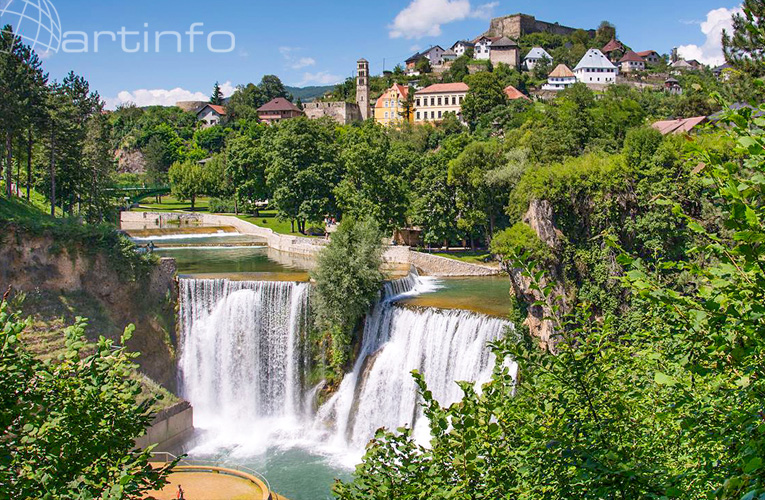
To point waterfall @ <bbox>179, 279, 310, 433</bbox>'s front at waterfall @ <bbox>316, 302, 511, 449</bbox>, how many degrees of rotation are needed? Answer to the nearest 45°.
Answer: approximately 45° to its left

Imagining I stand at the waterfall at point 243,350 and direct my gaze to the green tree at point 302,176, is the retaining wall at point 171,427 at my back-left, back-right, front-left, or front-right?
back-left

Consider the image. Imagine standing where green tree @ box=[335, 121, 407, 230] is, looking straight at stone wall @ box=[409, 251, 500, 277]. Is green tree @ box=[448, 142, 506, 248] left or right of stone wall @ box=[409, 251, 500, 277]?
left

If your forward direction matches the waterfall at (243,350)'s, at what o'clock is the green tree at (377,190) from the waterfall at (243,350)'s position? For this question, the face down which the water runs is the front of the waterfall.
The green tree is roughly at 7 o'clock from the waterfall.

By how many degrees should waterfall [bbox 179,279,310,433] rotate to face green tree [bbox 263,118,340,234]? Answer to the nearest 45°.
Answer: approximately 180°

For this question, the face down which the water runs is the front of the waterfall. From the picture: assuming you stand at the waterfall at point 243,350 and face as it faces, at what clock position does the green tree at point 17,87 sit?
The green tree is roughly at 4 o'clock from the waterfall.

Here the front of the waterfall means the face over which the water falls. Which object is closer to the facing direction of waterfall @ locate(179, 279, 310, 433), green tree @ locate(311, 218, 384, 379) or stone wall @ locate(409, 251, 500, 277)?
the green tree

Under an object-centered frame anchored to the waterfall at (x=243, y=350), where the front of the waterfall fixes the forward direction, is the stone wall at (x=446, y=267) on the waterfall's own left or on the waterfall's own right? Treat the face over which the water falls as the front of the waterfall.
on the waterfall's own left

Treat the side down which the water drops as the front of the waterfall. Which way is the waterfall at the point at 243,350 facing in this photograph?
toward the camera

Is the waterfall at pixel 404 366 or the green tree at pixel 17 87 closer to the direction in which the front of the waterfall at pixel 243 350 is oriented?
the waterfall

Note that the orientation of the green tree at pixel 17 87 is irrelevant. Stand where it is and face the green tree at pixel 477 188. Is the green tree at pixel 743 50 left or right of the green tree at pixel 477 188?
right

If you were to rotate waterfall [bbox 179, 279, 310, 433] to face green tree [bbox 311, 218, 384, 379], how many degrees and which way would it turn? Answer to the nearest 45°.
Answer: approximately 45° to its left

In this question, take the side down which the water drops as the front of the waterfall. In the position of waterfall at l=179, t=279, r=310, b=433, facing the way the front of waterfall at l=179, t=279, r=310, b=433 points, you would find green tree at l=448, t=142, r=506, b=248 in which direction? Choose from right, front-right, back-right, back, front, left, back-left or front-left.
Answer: back-left
